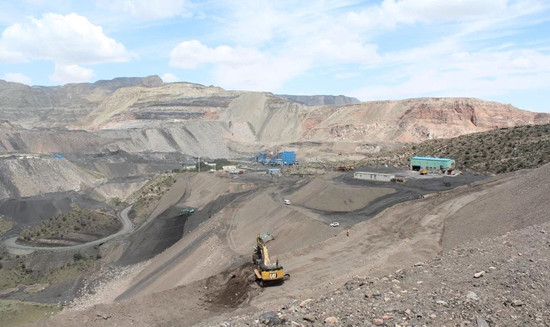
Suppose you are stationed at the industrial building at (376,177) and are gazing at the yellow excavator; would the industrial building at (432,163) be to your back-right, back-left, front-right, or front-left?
back-left

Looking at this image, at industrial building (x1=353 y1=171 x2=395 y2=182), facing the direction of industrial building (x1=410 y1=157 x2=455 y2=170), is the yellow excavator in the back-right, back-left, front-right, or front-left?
back-right

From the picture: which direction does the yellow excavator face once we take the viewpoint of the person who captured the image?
facing away from the viewer and to the left of the viewer

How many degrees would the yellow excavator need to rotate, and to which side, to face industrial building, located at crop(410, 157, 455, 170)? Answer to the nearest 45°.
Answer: approximately 90° to its right

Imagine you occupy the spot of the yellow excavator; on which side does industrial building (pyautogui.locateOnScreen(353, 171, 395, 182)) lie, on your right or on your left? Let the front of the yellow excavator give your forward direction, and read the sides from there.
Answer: on your right
